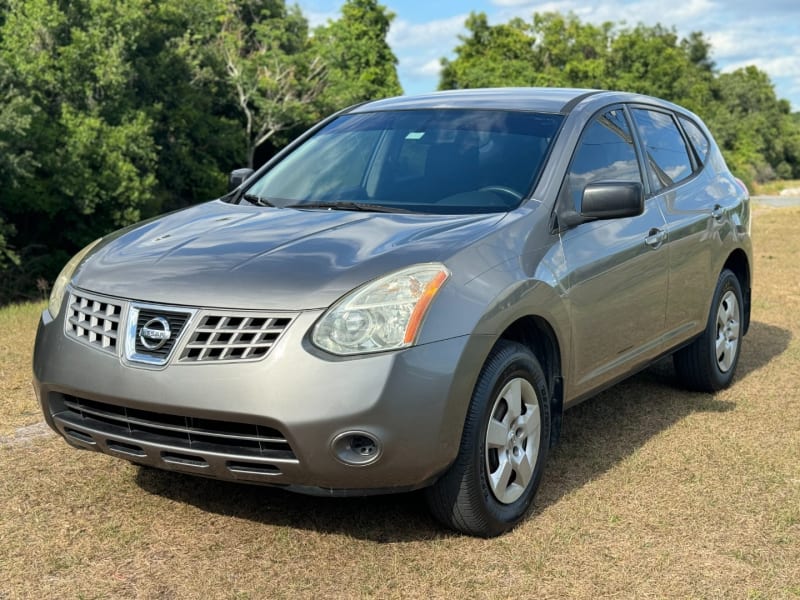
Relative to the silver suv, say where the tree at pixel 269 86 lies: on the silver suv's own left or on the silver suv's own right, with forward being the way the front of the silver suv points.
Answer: on the silver suv's own right

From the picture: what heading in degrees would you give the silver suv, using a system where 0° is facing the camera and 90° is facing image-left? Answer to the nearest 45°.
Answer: approximately 45°

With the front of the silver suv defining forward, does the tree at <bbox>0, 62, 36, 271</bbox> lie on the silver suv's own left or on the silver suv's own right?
on the silver suv's own right

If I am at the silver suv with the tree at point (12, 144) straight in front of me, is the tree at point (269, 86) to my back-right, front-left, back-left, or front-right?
front-right
